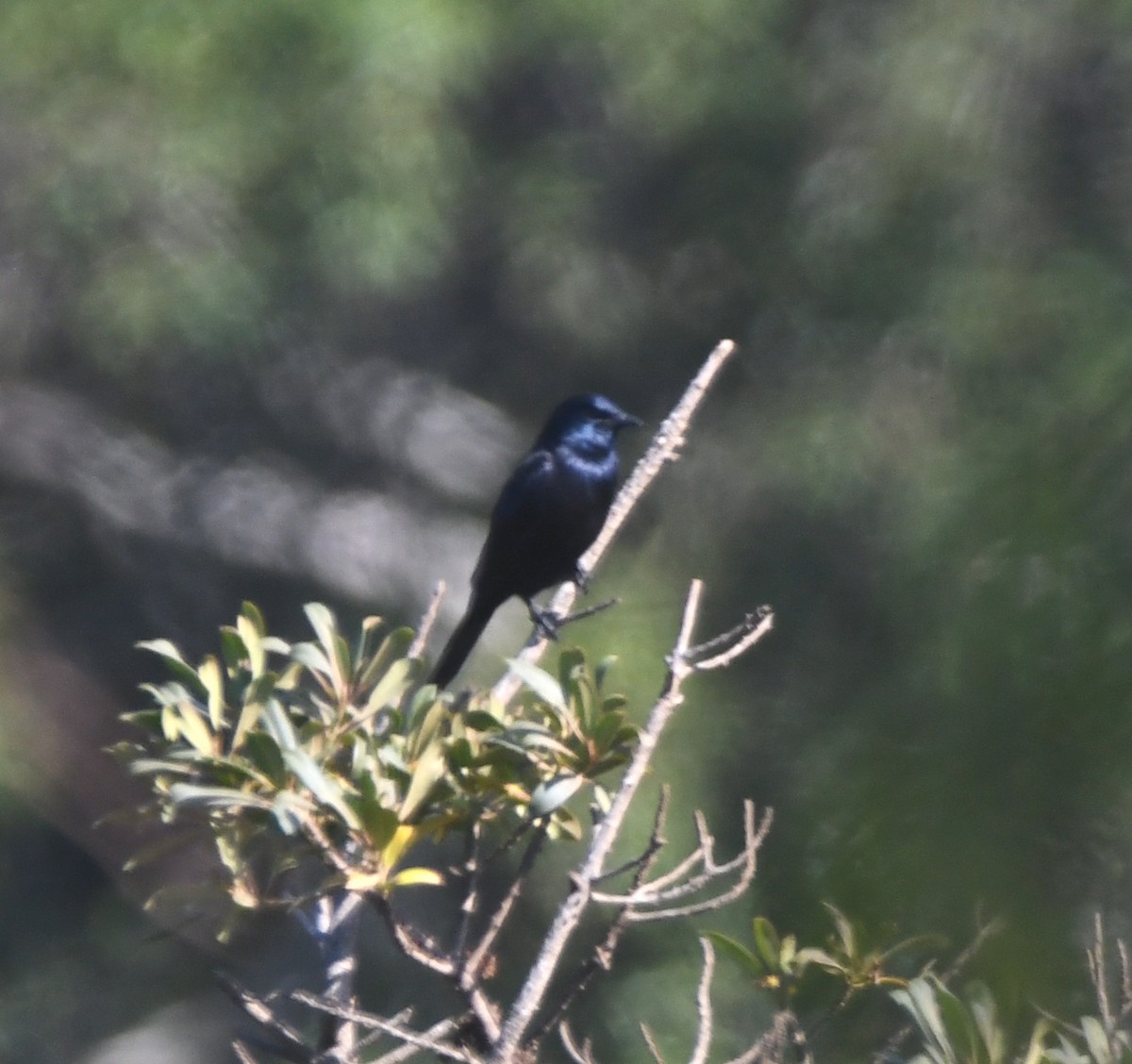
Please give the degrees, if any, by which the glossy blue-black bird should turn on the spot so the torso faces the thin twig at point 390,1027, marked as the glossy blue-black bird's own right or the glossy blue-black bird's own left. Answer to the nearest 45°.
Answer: approximately 90° to the glossy blue-black bird's own right

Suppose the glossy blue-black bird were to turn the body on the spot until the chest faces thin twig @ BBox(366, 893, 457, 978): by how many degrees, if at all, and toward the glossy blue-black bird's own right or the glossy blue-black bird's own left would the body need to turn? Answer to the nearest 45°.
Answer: approximately 90° to the glossy blue-black bird's own right

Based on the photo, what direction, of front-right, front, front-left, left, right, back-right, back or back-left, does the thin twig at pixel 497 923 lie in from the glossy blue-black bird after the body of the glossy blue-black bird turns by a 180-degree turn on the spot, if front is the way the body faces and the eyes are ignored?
left

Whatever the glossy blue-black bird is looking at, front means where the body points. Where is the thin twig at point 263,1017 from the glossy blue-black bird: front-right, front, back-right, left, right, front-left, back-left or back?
right

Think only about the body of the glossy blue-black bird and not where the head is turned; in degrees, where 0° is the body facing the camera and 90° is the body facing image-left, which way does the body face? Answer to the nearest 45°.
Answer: approximately 270°

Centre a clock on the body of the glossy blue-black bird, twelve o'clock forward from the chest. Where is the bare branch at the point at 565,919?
The bare branch is roughly at 3 o'clock from the glossy blue-black bird.
